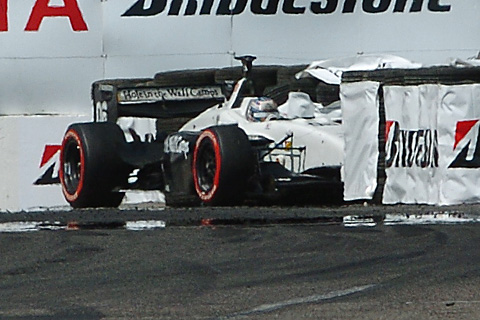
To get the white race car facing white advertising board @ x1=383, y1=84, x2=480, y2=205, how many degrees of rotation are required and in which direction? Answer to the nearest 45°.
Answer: approximately 45° to its left

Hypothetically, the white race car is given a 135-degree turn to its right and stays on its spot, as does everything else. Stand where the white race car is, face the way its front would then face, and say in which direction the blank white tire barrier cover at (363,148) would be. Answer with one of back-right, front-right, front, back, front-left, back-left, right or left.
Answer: back

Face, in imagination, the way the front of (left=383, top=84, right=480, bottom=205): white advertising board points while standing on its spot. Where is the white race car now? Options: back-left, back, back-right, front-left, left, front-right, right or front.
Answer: right

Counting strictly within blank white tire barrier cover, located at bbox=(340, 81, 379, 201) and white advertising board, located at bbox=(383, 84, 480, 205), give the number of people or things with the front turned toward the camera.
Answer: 2

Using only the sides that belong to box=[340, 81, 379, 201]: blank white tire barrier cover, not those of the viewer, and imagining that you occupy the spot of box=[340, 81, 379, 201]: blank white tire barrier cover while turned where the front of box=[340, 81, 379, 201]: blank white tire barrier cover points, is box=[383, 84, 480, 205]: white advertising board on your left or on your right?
on your left

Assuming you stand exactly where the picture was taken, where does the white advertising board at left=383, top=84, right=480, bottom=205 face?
facing the viewer
